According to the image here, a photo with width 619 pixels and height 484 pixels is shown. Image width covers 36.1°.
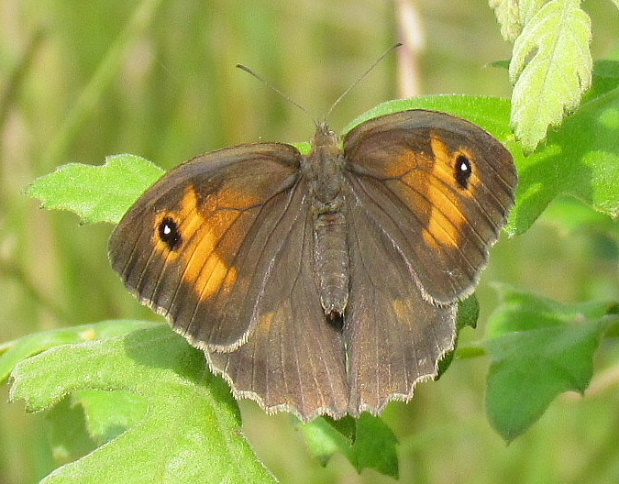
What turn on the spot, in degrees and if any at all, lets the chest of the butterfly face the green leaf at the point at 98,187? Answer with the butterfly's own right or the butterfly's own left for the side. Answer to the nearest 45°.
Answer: approximately 45° to the butterfly's own left

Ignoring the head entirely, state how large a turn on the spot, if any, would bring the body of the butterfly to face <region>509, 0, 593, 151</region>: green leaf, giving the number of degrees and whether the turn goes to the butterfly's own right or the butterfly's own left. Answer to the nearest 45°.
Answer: approximately 90° to the butterfly's own right

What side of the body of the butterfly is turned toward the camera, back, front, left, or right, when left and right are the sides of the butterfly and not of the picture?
back
